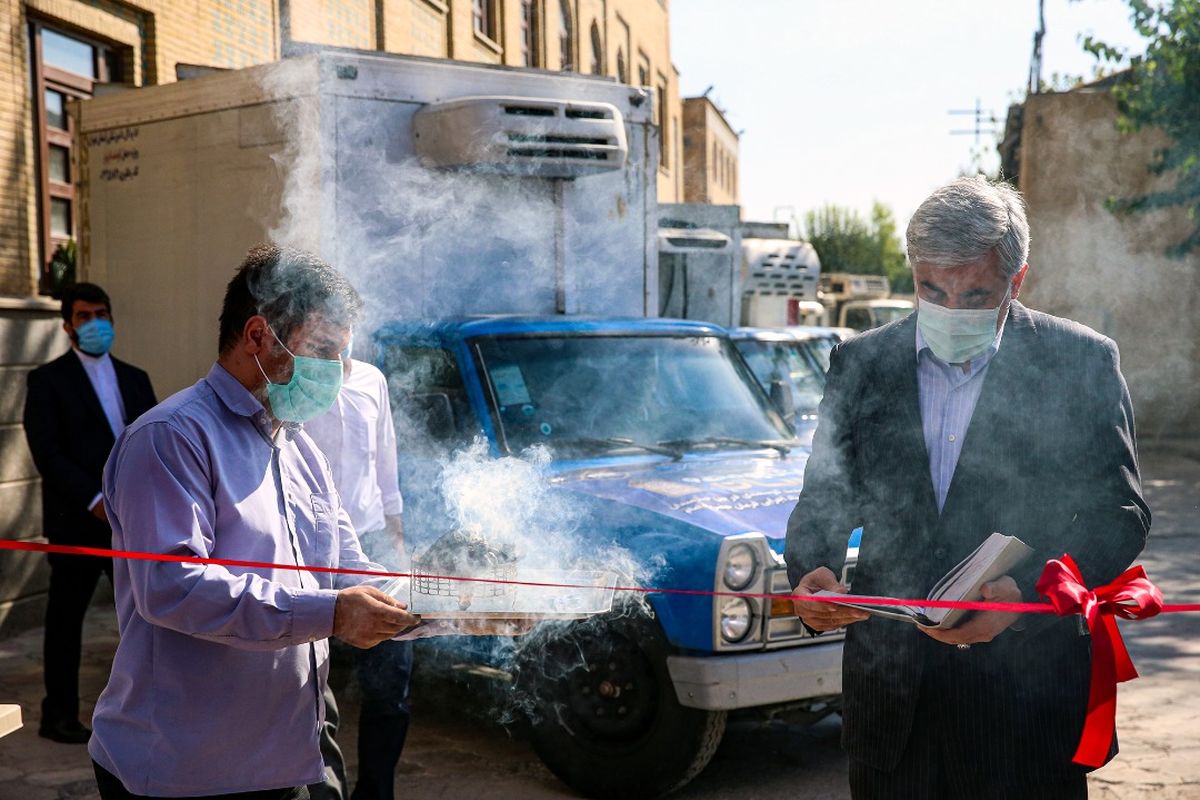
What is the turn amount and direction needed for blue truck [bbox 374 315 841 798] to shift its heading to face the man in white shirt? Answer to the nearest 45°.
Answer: approximately 135° to its right

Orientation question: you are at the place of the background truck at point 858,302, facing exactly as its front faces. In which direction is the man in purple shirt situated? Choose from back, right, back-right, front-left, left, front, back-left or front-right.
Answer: front-right

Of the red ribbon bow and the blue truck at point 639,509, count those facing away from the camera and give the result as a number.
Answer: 0

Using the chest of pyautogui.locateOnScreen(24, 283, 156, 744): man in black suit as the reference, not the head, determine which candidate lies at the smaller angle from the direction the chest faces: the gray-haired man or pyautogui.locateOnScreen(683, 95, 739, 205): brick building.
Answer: the gray-haired man

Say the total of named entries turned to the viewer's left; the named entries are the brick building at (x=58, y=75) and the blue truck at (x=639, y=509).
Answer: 0

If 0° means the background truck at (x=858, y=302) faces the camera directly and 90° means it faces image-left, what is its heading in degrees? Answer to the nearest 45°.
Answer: approximately 315°

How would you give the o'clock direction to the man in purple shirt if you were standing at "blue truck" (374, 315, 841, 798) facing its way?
The man in purple shirt is roughly at 2 o'clock from the blue truck.

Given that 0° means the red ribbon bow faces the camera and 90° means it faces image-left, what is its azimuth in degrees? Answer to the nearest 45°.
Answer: approximately 0°

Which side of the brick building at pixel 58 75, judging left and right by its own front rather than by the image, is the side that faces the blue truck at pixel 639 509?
front
